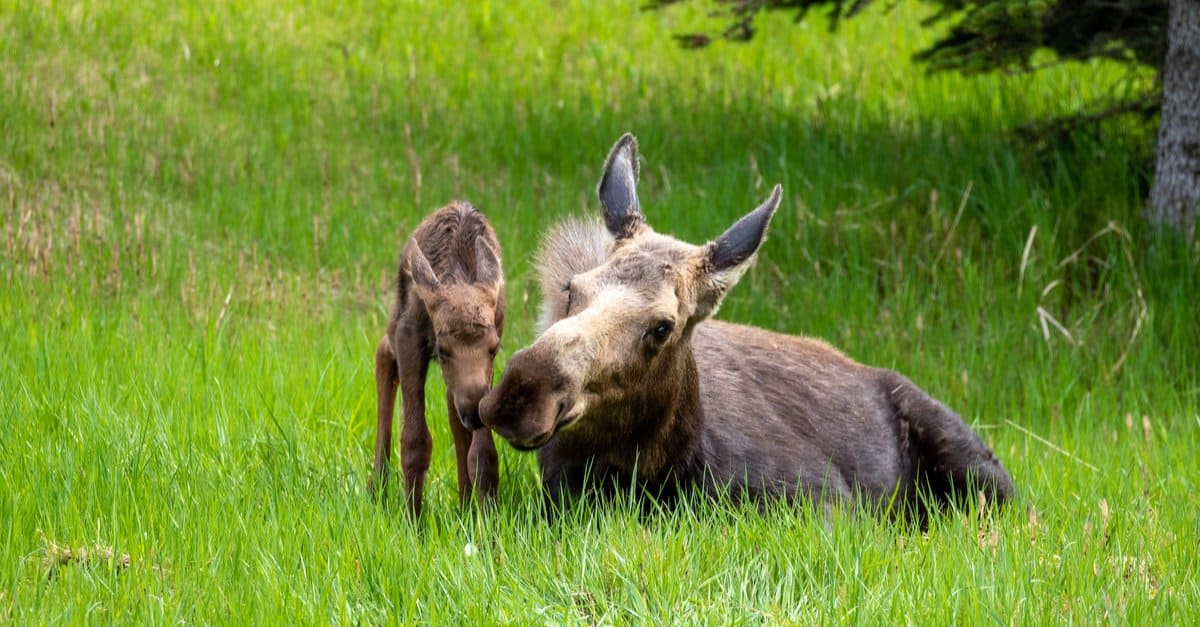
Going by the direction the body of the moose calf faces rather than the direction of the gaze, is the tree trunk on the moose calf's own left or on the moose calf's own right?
on the moose calf's own left

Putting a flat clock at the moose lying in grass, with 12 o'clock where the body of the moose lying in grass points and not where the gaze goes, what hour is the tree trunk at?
The tree trunk is roughly at 6 o'clock from the moose lying in grass.

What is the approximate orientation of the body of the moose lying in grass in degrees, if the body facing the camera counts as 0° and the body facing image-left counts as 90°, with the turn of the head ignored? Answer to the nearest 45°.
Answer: approximately 45°

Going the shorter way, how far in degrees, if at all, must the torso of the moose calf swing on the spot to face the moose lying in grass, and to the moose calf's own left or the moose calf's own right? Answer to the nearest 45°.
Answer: approximately 135° to the moose calf's own left

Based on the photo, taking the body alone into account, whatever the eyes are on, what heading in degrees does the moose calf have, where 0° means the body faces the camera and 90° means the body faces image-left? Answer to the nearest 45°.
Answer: approximately 0°

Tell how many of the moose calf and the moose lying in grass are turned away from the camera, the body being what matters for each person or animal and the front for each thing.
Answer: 0
